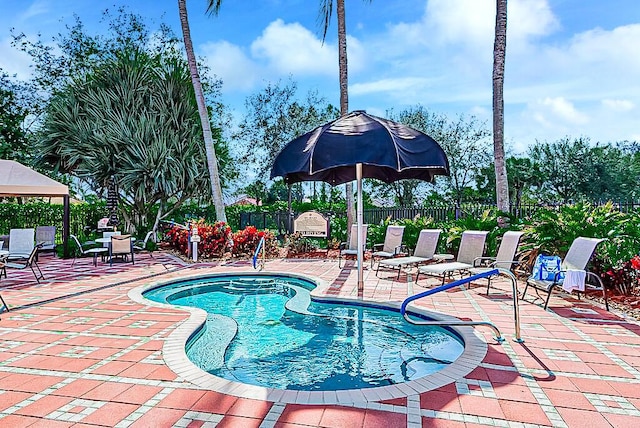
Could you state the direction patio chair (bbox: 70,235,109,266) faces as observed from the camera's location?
facing to the right of the viewer

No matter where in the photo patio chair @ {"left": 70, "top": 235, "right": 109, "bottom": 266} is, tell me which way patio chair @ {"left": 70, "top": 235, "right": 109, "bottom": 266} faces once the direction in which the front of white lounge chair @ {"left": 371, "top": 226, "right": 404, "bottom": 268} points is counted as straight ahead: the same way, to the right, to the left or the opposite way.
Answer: the opposite way

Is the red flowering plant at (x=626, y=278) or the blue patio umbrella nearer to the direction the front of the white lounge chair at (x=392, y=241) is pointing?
the blue patio umbrella

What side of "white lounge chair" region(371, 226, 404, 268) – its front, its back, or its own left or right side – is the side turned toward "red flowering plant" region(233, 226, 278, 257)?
right

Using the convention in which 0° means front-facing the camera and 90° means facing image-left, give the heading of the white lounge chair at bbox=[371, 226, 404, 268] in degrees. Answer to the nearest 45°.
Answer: approximately 45°

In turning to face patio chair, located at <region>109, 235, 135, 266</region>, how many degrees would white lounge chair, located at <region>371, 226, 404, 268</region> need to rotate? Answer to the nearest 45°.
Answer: approximately 45° to its right

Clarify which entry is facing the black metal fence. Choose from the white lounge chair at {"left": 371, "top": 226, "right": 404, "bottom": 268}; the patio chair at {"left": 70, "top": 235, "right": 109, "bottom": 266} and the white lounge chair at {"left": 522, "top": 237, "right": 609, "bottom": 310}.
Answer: the patio chair
